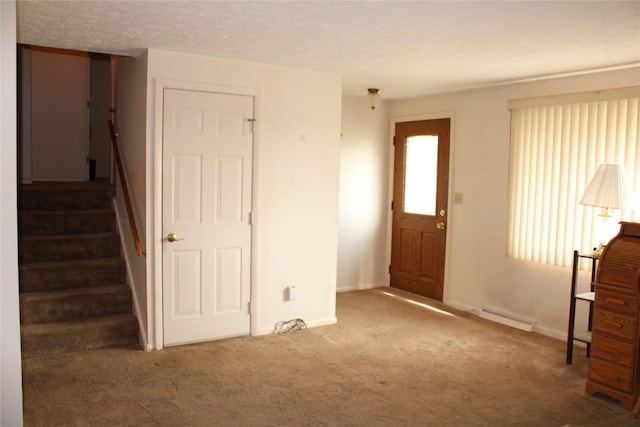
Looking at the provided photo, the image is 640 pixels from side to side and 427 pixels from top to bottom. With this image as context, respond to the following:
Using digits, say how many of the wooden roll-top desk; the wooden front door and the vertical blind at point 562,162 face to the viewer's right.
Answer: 0

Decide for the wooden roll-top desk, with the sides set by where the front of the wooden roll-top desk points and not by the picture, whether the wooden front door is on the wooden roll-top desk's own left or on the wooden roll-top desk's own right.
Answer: on the wooden roll-top desk's own right

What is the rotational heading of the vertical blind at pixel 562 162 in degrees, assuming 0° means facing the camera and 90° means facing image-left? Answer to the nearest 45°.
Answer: approximately 45°

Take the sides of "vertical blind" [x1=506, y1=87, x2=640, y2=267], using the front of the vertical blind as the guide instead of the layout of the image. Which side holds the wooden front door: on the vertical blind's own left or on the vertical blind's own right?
on the vertical blind's own right

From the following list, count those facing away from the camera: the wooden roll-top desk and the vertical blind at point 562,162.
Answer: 0

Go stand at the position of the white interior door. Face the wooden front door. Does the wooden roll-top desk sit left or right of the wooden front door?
right

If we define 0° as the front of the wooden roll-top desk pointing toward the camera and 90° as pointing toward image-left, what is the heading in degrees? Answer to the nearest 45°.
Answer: approximately 45°

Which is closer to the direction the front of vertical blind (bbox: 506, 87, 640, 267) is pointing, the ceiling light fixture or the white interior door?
the white interior door

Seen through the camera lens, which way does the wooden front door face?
facing the viewer and to the left of the viewer

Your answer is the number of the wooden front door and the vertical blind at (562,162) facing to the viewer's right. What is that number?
0

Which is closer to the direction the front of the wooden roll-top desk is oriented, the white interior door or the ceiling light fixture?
the white interior door

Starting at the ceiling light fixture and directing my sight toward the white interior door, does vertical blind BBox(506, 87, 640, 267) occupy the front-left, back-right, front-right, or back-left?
back-left
